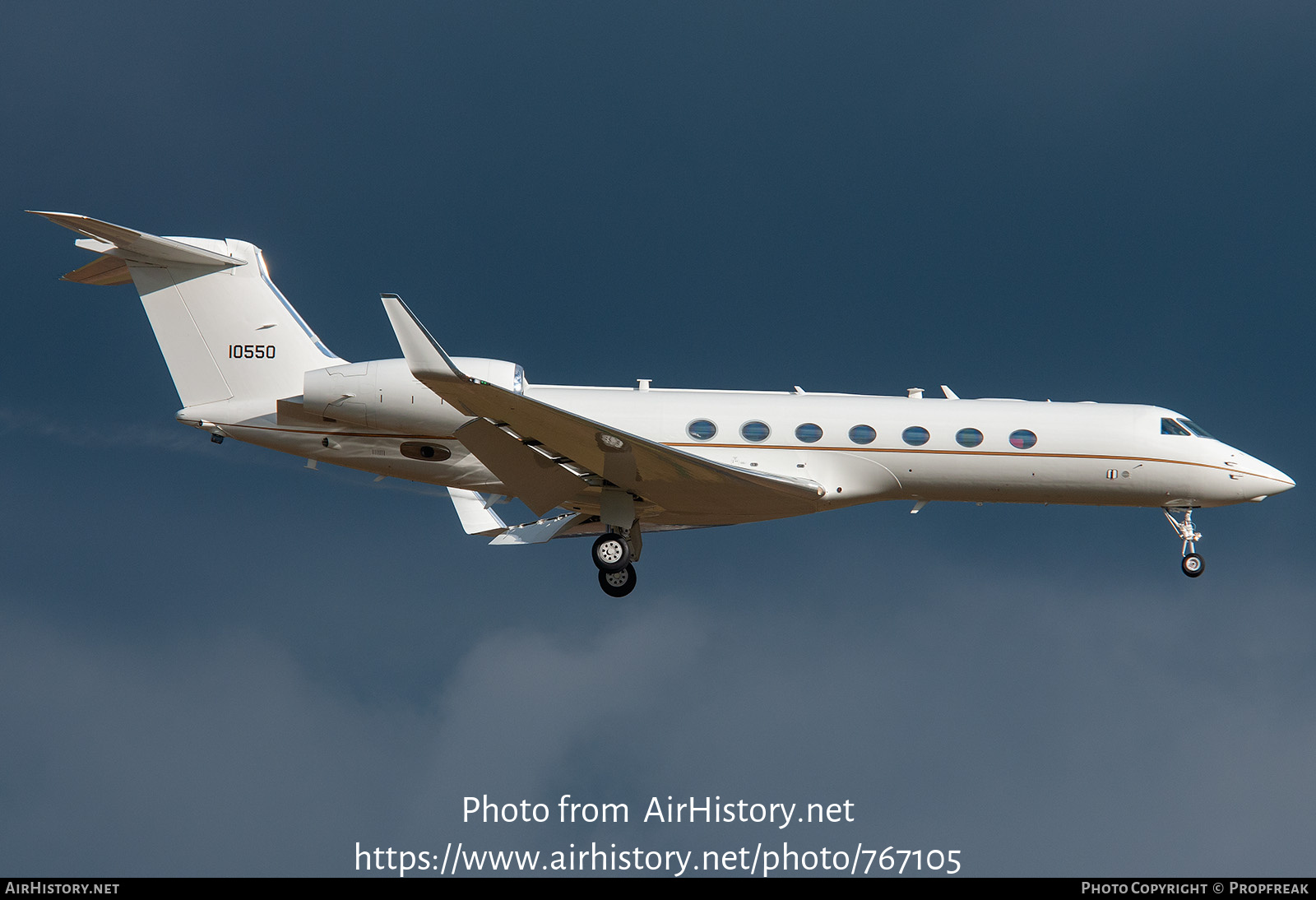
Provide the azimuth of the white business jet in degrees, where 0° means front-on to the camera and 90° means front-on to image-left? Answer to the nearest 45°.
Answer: approximately 270°
